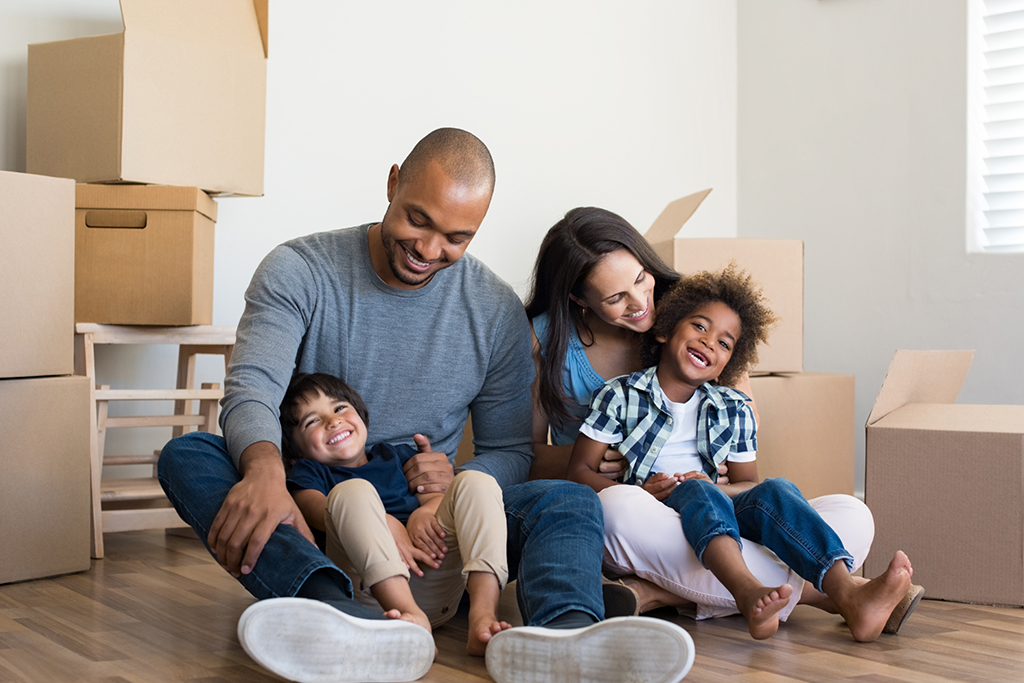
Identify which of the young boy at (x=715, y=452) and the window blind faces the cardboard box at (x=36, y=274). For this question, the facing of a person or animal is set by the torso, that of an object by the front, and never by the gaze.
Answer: the window blind

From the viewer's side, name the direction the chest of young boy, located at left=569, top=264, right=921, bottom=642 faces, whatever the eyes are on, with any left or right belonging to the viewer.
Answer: facing the viewer and to the right of the viewer

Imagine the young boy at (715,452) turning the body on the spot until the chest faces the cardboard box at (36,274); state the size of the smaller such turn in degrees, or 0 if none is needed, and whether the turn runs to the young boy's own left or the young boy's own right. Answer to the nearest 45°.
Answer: approximately 135° to the young boy's own right

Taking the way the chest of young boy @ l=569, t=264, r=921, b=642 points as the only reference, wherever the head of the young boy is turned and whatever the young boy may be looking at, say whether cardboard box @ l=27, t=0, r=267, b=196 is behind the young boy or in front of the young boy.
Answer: behind

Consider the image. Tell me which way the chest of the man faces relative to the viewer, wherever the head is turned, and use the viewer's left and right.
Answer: facing the viewer

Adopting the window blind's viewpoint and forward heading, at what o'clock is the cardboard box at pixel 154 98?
The cardboard box is roughly at 12 o'clock from the window blind.

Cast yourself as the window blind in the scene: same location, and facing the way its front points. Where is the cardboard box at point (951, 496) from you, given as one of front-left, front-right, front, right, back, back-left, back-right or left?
front-left

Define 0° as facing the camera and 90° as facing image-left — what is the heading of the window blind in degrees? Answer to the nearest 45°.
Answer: approximately 45°

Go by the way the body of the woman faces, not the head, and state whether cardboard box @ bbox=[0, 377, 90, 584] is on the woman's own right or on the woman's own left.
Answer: on the woman's own right

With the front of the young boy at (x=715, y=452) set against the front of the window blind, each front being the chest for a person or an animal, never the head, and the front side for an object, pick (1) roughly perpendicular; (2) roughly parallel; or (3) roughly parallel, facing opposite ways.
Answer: roughly perpendicular

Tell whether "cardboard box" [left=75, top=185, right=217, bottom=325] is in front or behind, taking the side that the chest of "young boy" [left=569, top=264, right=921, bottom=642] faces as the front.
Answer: behind
